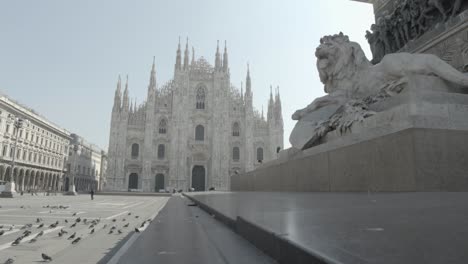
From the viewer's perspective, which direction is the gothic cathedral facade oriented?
toward the camera

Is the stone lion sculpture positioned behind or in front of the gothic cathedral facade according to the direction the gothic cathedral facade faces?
in front

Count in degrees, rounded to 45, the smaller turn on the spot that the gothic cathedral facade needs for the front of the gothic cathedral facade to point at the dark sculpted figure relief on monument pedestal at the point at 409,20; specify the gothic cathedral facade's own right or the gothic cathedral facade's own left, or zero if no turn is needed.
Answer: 0° — it already faces it
